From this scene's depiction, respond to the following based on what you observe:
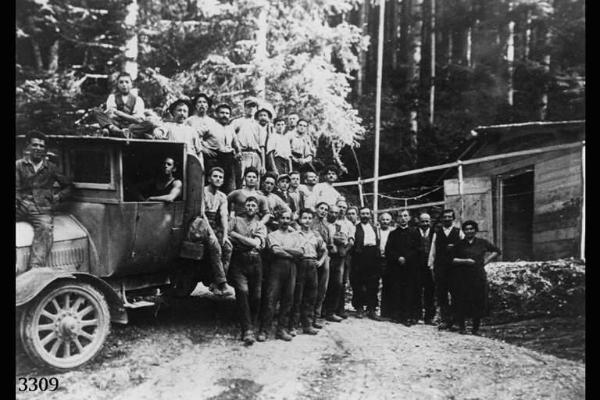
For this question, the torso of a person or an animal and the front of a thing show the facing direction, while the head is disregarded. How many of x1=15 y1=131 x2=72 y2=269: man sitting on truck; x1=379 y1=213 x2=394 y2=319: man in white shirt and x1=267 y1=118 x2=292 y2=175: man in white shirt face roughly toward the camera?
3

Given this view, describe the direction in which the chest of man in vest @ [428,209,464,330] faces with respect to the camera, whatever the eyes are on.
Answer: toward the camera

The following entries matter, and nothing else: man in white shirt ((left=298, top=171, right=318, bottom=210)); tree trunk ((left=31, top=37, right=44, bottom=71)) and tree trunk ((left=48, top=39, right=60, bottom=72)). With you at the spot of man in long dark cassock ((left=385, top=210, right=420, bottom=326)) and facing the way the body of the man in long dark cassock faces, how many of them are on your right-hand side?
3

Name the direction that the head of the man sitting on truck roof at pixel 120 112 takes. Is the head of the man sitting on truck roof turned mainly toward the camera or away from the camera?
toward the camera

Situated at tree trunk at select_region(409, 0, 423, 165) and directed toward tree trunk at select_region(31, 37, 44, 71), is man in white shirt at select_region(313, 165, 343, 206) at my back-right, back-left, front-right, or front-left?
front-left

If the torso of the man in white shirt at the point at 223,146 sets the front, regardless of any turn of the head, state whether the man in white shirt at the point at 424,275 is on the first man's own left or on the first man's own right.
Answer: on the first man's own left

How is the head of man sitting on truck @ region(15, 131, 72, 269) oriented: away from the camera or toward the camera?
toward the camera

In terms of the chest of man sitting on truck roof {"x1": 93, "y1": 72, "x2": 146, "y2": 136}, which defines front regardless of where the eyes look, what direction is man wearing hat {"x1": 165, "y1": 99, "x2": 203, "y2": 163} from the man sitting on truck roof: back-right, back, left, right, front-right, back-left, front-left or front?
back-left

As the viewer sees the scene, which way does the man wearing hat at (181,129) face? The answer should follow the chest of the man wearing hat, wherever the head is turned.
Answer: toward the camera

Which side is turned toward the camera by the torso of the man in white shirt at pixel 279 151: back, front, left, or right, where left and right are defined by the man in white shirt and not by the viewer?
front

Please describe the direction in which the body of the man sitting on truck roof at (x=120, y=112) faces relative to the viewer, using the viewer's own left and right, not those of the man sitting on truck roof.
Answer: facing the viewer

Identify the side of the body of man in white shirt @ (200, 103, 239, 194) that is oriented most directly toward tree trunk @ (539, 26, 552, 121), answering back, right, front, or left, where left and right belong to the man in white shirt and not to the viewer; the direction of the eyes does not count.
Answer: left

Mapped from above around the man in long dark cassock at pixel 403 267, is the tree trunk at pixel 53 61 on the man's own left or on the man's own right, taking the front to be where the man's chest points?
on the man's own right
